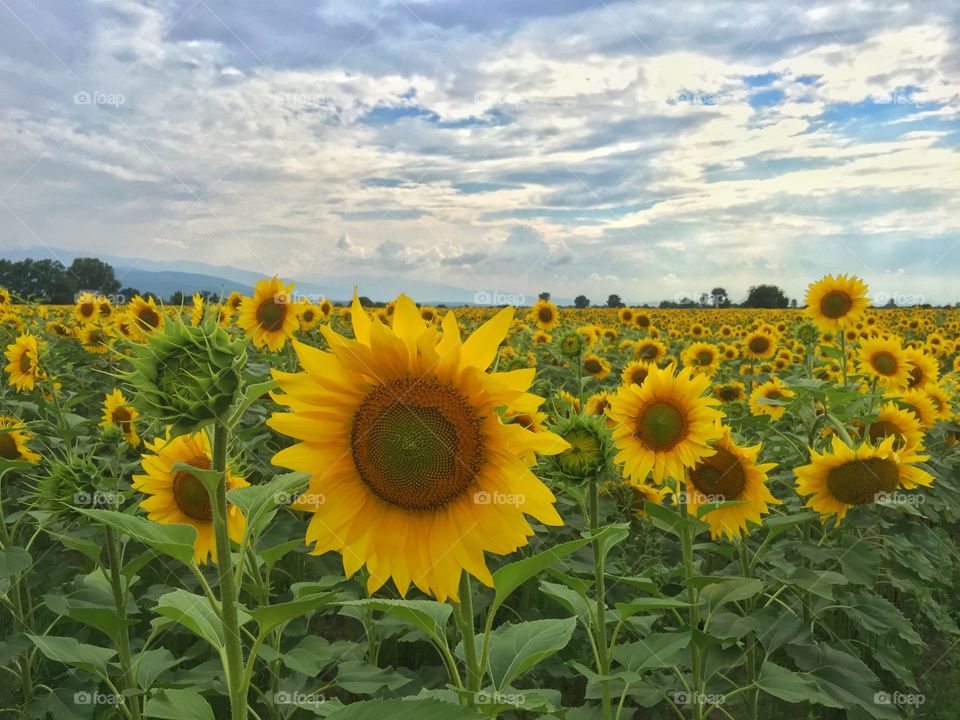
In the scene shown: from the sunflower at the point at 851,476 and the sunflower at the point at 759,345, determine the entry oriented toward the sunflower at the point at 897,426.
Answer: the sunflower at the point at 759,345

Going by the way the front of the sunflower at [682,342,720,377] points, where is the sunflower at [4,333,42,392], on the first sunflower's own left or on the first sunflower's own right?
on the first sunflower's own right

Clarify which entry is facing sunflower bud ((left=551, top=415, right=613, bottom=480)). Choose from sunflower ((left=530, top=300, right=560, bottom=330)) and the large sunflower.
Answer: the sunflower

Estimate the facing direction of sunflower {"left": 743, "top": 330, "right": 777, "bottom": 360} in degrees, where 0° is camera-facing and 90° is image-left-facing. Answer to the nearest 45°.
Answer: approximately 0°

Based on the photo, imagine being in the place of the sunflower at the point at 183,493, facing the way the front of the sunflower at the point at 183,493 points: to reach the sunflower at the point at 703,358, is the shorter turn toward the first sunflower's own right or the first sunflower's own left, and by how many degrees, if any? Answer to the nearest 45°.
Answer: approximately 135° to the first sunflower's own left

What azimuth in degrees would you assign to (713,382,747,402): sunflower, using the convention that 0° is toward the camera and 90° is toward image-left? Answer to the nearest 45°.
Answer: approximately 0°

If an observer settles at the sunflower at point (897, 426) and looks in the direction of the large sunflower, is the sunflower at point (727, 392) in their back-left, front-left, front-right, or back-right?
back-right

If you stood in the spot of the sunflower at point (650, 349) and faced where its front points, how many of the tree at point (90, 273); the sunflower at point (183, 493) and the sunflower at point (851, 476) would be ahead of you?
2
